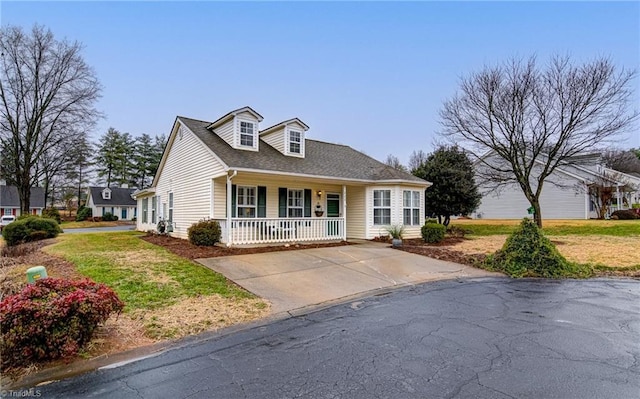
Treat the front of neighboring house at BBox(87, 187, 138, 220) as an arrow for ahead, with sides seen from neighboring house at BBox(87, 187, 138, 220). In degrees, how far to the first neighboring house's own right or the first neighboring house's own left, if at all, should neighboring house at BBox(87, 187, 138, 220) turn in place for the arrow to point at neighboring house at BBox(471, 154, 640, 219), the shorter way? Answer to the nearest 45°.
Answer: approximately 45° to the first neighboring house's own left

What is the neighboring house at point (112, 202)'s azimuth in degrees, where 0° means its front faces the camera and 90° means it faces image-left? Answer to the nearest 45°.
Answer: approximately 0°

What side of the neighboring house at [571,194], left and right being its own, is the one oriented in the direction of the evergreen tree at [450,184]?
right

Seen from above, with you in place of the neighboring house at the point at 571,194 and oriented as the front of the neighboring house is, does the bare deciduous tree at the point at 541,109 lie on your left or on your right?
on your right

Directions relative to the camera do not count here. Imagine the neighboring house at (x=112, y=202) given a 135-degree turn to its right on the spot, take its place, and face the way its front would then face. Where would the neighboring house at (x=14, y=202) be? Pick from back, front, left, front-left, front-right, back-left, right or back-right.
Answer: front
